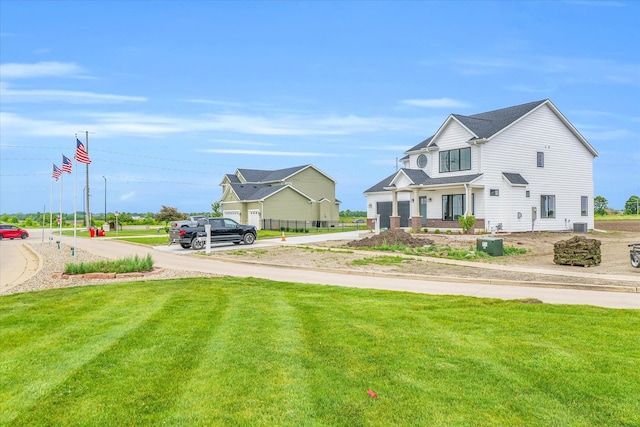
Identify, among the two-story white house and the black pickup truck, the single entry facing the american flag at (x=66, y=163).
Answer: the two-story white house

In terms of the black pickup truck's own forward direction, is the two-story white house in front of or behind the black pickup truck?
in front

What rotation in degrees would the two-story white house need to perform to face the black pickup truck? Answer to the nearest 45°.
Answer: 0° — it already faces it

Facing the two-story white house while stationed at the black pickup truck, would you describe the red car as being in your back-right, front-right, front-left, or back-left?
back-left

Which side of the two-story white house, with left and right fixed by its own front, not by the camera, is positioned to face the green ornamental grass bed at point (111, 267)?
front

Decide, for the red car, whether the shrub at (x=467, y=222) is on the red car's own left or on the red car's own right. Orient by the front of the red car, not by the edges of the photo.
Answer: on the red car's own right

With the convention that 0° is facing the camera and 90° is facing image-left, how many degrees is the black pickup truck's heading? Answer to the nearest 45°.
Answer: approximately 225°

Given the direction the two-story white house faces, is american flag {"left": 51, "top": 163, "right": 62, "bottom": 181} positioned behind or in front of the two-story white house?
in front
